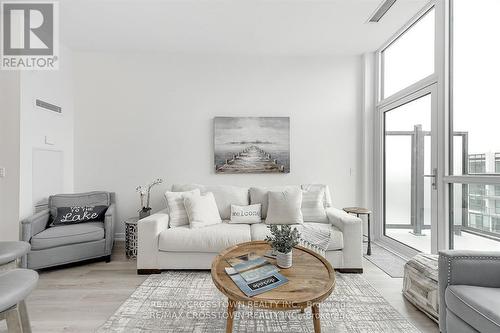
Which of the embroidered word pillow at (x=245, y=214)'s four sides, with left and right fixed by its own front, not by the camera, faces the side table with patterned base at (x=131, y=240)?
right

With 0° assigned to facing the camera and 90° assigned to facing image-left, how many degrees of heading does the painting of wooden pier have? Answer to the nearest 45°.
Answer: approximately 0°

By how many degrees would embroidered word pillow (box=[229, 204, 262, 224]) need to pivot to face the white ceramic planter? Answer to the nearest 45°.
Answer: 0° — it already faces it

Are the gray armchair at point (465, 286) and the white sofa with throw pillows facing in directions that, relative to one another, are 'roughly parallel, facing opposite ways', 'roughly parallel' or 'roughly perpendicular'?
roughly perpendicular

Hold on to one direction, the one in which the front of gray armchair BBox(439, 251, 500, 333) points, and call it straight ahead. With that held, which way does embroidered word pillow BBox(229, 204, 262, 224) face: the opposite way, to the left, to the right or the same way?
to the left
